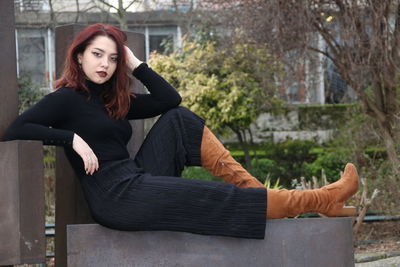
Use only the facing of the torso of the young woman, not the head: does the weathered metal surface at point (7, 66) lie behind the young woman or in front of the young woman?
behind

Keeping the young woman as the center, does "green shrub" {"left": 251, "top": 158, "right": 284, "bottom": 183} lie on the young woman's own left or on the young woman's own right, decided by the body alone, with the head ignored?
on the young woman's own left

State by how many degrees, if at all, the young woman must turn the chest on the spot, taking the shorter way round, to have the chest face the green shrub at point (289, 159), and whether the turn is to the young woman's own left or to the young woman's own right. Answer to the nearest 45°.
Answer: approximately 135° to the young woman's own left

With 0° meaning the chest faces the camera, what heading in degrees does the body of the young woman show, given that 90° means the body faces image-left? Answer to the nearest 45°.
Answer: approximately 315°
